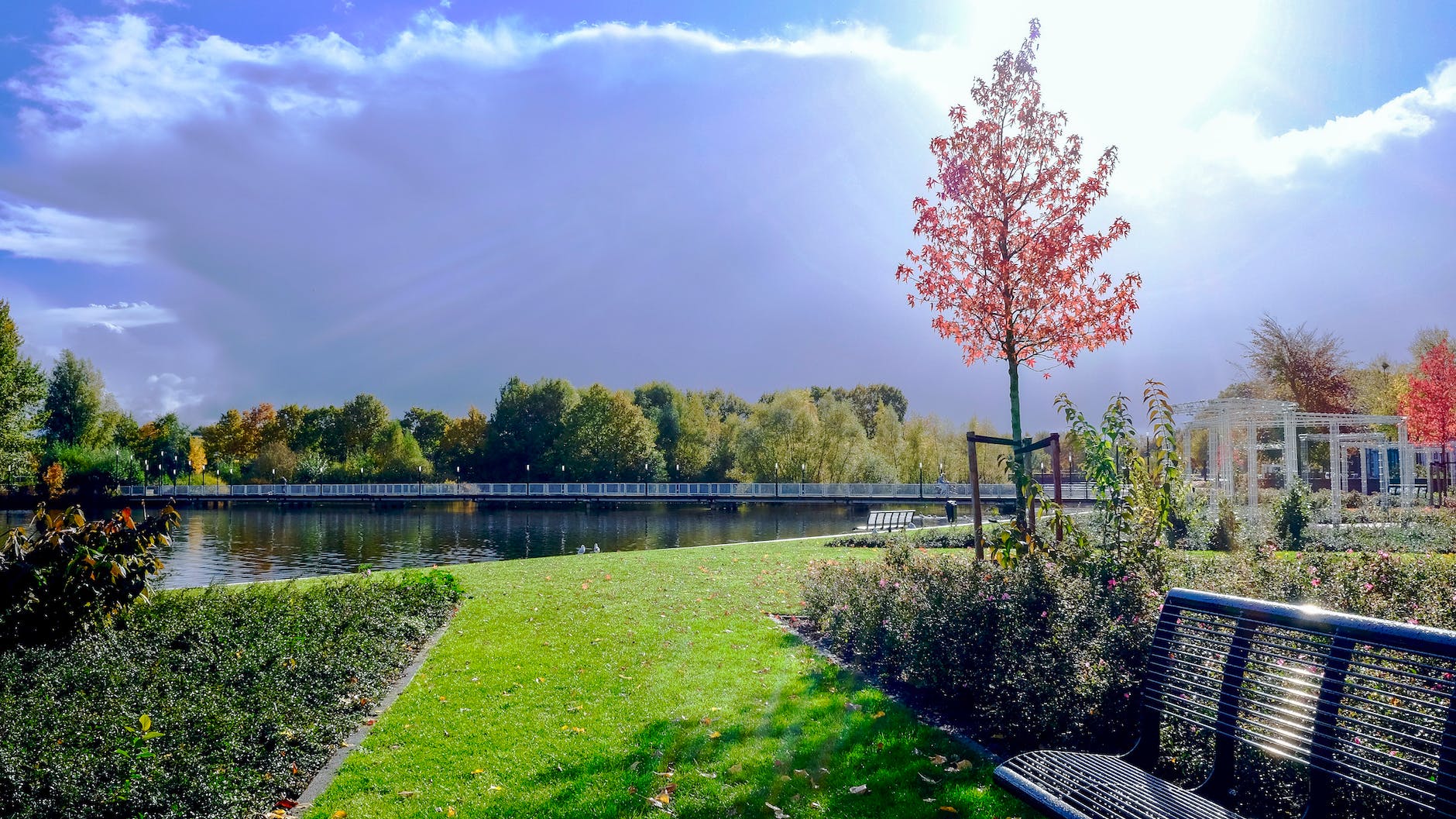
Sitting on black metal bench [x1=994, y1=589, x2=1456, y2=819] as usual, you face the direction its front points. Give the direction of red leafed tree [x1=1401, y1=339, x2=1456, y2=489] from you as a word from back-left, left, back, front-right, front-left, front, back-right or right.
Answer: back-right

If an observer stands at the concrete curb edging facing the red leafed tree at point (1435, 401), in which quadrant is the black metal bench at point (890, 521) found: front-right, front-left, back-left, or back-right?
front-left

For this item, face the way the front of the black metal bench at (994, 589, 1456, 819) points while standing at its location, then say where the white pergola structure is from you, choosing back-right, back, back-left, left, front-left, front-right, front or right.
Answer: back-right

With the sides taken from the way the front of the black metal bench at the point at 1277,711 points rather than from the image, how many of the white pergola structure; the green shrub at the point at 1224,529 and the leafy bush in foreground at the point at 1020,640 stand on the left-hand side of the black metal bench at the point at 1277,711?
0

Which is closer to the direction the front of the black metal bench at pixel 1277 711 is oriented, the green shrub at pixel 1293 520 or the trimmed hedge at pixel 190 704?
the trimmed hedge

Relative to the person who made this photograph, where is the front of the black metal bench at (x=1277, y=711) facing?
facing the viewer and to the left of the viewer

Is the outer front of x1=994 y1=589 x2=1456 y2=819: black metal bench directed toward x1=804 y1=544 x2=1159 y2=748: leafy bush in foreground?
no

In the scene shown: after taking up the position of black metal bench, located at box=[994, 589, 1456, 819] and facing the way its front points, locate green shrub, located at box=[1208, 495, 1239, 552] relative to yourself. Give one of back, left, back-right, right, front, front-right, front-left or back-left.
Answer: back-right

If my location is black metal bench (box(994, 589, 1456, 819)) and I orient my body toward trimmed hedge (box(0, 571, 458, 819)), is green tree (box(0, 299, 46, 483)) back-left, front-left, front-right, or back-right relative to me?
front-right

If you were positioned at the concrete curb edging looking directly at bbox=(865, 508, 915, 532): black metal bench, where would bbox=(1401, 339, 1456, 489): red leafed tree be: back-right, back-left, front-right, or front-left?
front-right

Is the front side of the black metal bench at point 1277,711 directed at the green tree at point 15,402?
no

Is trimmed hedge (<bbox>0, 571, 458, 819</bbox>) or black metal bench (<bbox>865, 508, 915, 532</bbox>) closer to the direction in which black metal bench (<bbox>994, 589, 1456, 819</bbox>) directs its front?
the trimmed hedge

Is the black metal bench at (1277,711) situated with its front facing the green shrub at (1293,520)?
no

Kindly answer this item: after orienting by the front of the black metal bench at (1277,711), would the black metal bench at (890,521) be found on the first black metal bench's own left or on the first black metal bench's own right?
on the first black metal bench's own right

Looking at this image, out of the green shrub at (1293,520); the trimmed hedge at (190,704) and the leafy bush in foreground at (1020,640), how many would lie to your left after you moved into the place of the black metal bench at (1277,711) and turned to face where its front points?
0
